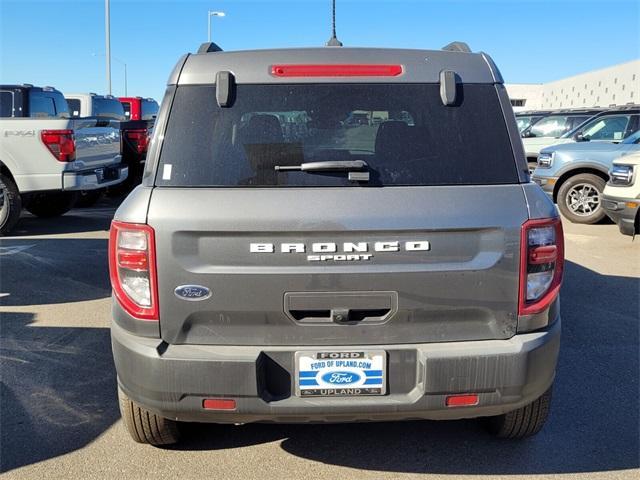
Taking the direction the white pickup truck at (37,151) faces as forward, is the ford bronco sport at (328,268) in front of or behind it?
behind

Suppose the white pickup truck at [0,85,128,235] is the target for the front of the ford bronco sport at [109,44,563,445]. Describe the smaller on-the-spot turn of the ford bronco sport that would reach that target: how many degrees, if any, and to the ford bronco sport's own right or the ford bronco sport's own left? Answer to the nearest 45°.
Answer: approximately 45° to the ford bronco sport's own left

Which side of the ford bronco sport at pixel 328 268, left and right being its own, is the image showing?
back

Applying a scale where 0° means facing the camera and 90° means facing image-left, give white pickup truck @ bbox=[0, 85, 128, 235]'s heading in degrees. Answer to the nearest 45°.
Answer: approximately 135°
